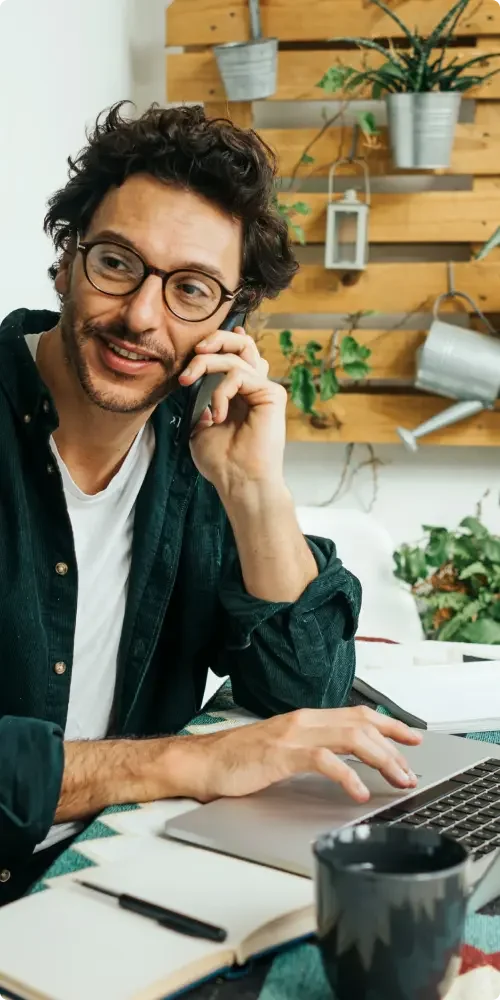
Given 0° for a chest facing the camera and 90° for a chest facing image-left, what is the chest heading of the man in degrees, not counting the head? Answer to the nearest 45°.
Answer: approximately 315°

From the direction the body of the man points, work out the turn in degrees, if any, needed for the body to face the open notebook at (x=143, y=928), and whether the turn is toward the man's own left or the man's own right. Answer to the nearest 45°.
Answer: approximately 45° to the man's own right

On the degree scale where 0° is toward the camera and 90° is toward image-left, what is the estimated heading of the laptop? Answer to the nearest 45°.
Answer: approximately 135°

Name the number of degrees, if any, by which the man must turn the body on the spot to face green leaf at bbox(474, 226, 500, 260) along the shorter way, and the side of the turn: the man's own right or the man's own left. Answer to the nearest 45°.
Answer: approximately 90° to the man's own left

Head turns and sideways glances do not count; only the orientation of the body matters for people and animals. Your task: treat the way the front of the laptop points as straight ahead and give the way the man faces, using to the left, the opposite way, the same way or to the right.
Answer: the opposite way
